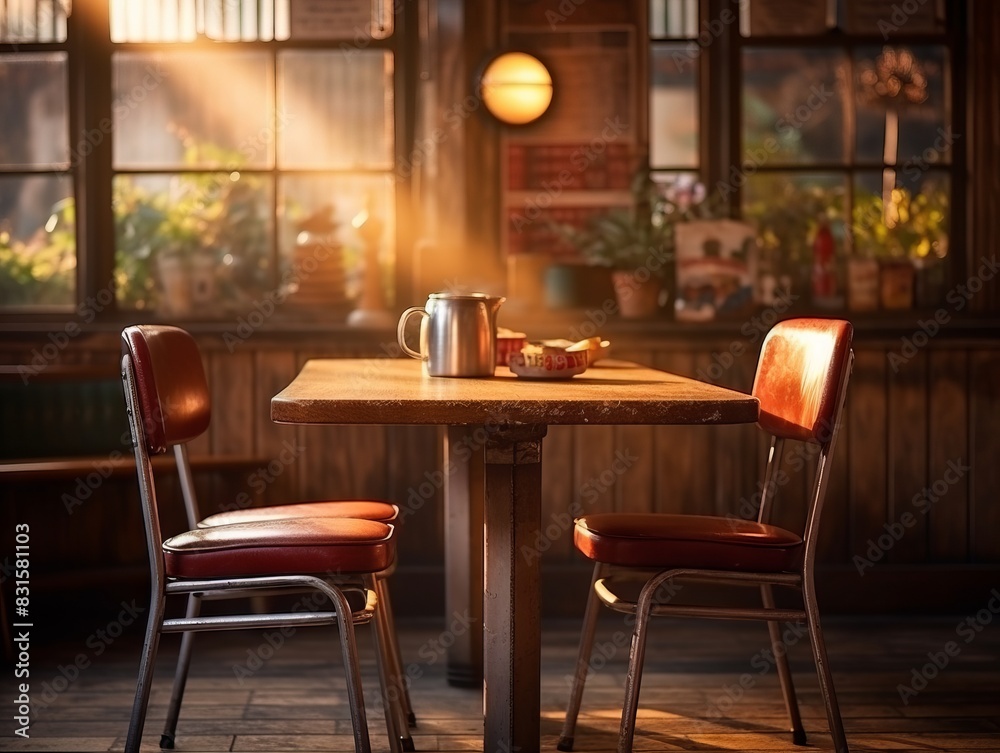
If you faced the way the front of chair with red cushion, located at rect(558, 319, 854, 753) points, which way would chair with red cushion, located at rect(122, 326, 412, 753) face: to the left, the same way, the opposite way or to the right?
the opposite way

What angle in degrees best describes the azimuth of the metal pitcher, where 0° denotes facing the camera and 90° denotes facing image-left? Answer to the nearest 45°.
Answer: approximately 270°

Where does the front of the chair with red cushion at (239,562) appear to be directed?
to the viewer's right

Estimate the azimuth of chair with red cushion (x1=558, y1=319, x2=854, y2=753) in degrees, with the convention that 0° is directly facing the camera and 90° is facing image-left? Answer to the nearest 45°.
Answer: approximately 90°

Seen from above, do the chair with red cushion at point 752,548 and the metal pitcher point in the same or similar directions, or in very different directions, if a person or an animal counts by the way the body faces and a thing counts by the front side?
very different directions

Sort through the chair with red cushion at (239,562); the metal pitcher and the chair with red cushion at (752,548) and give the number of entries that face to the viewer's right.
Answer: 2

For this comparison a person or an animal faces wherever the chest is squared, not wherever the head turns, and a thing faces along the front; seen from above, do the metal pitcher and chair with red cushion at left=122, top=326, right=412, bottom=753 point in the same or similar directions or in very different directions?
same or similar directions
